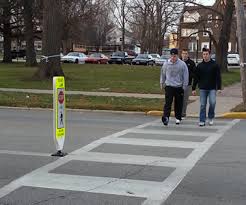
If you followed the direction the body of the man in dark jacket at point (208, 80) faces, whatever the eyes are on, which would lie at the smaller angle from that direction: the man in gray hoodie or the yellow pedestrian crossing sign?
the yellow pedestrian crossing sign

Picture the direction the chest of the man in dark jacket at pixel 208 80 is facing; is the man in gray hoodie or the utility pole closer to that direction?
the man in gray hoodie

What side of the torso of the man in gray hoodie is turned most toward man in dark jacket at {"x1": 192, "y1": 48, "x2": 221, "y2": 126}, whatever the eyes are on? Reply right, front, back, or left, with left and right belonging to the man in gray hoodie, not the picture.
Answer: left

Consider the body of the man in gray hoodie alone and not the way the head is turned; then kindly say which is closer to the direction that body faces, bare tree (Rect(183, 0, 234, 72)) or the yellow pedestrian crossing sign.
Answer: the yellow pedestrian crossing sign

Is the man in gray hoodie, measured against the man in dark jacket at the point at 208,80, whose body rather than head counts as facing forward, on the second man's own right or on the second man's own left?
on the second man's own right

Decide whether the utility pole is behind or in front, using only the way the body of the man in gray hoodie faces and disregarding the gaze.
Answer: behind

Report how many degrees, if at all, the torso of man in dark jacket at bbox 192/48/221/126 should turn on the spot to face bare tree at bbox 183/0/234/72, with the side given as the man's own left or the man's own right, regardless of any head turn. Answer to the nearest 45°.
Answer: approximately 180°

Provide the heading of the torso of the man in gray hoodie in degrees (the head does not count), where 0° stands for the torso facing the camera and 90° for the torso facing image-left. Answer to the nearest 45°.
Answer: approximately 0°

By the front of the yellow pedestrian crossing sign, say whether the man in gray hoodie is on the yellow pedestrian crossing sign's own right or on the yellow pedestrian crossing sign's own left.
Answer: on the yellow pedestrian crossing sign's own left

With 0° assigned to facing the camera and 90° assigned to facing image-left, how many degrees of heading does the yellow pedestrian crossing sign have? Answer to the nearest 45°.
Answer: approximately 315°

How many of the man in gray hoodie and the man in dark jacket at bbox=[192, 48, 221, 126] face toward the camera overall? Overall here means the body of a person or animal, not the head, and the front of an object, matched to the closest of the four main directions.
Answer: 2
